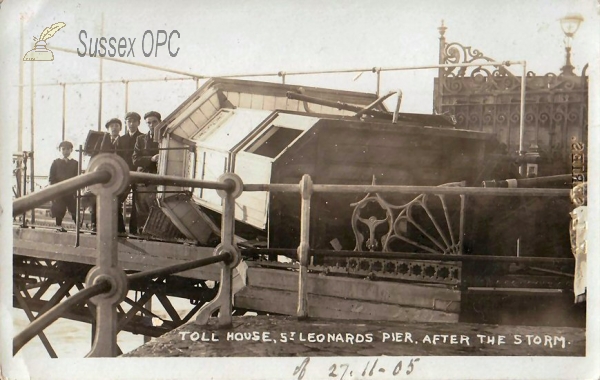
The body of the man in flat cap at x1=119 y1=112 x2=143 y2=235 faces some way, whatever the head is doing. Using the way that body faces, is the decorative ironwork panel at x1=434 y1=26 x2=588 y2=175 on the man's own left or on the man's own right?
on the man's own left

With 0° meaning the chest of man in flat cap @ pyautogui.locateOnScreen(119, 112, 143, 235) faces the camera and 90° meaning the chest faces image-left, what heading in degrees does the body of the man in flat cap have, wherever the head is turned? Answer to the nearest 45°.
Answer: approximately 0°
